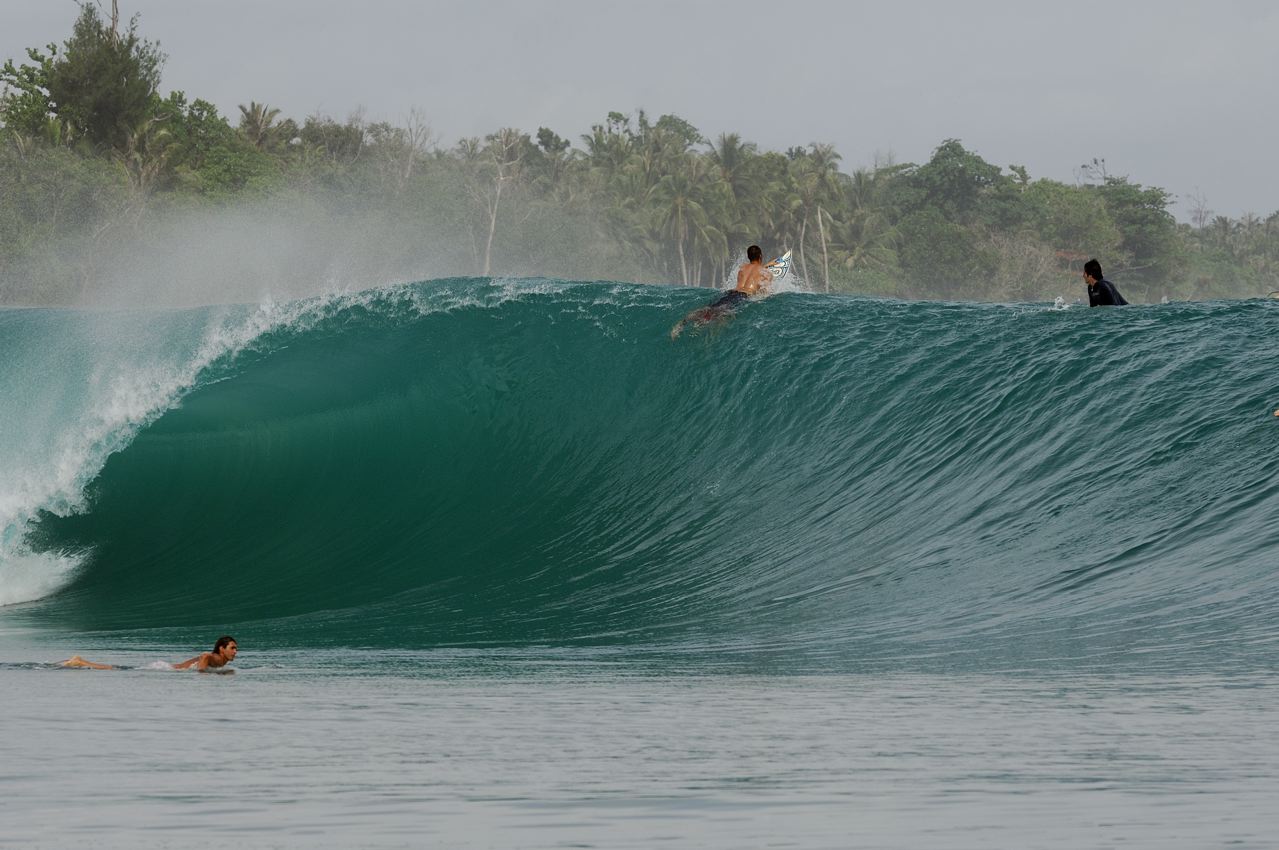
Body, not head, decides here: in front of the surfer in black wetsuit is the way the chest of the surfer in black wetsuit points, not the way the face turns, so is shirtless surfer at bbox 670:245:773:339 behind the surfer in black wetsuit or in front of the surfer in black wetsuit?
in front

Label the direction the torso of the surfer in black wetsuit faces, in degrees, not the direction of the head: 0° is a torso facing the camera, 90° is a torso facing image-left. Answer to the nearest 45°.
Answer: approximately 90°

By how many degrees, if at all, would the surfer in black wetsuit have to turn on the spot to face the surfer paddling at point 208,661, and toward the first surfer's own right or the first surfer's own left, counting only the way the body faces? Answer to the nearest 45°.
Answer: approximately 45° to the first surfer's own left

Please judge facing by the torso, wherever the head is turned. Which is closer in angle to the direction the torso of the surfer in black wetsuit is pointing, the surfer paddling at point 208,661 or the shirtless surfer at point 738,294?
the shirtless surfer

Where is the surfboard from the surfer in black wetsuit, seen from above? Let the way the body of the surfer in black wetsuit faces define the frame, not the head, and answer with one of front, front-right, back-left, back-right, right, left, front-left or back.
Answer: front-right
